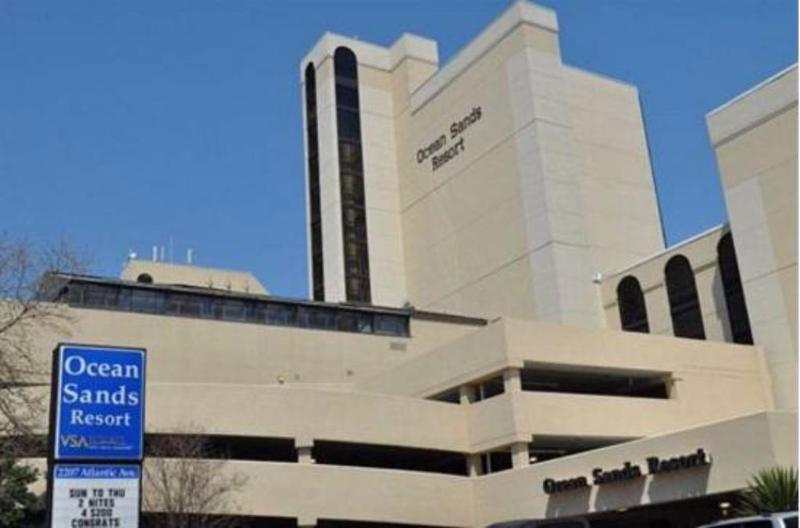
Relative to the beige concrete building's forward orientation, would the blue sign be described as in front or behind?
in front

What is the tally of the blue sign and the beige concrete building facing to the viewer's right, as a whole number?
0

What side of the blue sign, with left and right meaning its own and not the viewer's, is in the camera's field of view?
front
